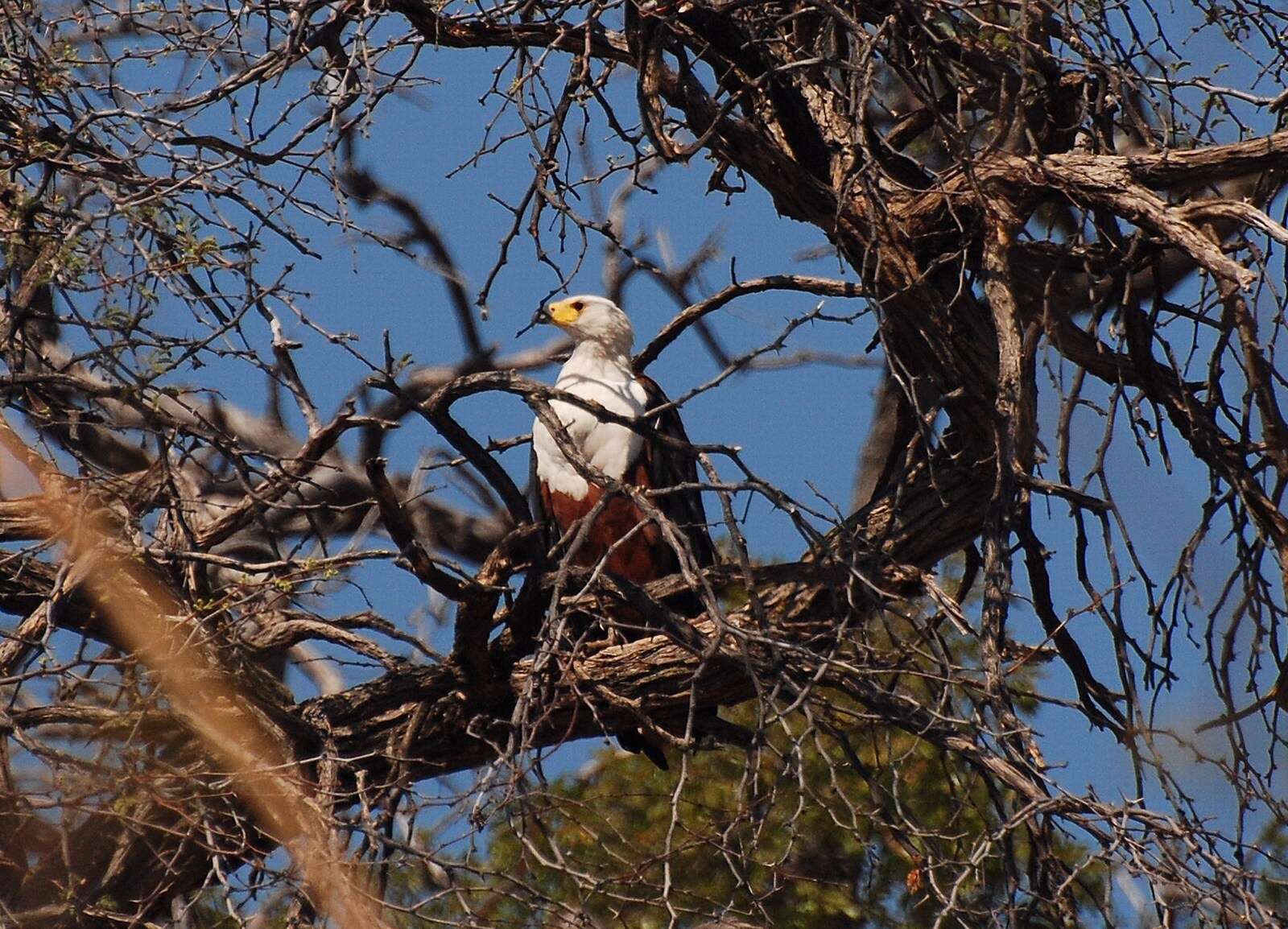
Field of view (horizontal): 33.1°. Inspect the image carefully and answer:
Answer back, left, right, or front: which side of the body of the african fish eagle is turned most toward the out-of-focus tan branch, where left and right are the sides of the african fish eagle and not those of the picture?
front

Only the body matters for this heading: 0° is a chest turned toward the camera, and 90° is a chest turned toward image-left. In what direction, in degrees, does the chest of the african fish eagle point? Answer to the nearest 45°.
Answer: approximately 45°
